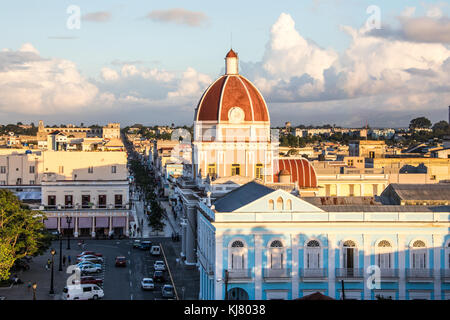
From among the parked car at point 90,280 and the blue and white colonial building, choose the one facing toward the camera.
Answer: the blue and white colonial building

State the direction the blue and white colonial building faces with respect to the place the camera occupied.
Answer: facing the viewer

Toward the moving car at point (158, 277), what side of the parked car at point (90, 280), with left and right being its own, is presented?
front

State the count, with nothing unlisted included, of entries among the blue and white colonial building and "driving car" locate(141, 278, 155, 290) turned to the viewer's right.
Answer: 0

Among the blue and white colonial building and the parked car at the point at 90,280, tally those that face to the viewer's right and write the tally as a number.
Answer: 1

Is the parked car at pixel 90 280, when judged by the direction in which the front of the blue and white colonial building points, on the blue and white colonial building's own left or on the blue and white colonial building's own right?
on the blue and white colonial building's own right

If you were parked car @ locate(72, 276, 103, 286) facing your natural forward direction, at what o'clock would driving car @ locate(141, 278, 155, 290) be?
driving car @ locate(141, 278, 155, 290) is roughly at 1 o'clock from parked car @ locate(72, 276, 103, 286).

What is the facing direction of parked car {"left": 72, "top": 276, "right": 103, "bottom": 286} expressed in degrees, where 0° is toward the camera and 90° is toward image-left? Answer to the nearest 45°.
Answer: approximately 270°

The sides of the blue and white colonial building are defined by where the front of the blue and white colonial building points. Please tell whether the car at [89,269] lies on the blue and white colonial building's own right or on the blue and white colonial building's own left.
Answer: on the blue and white colonial building's own right
